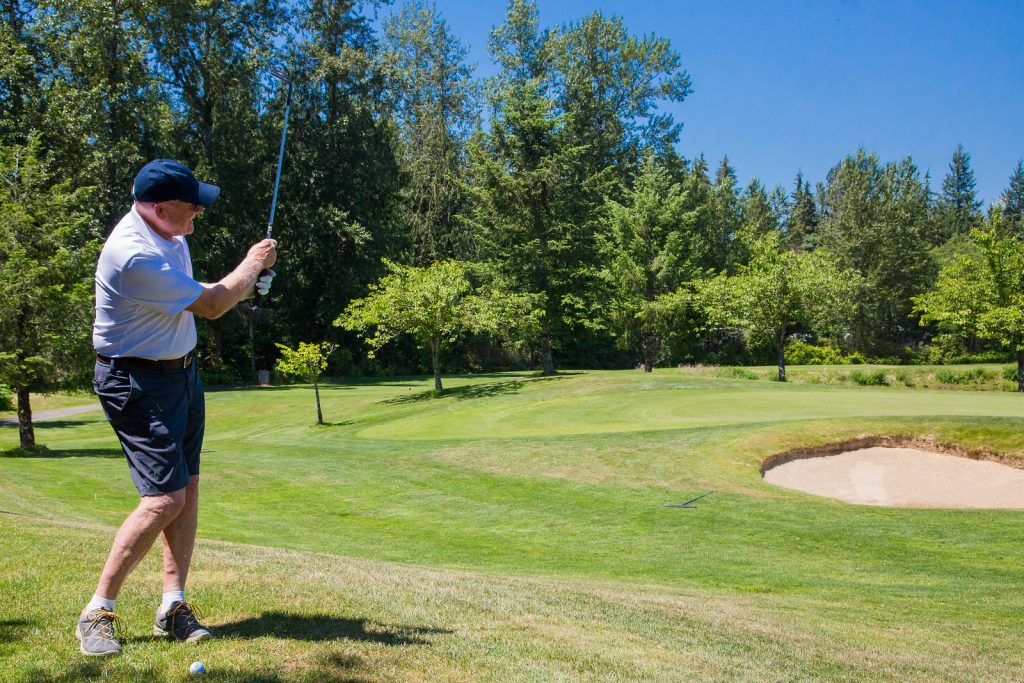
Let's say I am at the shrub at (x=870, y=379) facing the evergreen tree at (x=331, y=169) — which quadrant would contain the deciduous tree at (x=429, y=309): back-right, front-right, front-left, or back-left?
front-left

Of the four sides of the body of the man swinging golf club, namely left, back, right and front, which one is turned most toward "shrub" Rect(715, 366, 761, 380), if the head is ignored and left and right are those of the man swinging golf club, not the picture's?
left

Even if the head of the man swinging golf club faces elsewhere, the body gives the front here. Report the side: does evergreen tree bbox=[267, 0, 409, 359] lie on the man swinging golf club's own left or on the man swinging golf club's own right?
on the man swinging golf club's own left

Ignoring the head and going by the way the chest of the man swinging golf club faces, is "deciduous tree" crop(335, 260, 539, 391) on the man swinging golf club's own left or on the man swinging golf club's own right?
on the man swinging golf club's own left

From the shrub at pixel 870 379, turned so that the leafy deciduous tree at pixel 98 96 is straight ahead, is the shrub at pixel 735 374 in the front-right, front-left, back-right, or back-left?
front-right

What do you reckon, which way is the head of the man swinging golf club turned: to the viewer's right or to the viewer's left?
to the viewer's right

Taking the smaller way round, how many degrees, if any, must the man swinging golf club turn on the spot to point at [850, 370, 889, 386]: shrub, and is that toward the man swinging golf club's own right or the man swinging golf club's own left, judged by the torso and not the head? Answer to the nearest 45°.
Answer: approximately 90° to the man swinging golf club's own left

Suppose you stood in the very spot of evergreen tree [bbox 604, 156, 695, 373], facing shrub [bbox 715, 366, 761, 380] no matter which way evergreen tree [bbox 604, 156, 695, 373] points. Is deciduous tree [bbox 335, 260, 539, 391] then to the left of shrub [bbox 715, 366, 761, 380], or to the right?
right

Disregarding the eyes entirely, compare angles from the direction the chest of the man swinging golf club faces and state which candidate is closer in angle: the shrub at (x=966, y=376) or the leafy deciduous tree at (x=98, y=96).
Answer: the shrub

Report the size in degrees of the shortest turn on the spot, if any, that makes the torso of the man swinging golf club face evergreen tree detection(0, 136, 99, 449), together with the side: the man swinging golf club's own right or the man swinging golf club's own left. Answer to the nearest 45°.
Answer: approximately 135° to the man swinging golf club's own left

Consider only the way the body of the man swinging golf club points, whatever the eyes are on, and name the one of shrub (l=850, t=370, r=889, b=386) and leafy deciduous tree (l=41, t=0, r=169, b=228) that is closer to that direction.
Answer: the shrub

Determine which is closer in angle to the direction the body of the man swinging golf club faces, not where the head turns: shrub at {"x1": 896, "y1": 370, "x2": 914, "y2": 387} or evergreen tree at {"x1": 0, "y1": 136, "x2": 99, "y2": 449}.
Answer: the shrub

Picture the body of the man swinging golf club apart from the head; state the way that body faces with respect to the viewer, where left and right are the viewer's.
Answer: facing the viewer and to the right of the viewer

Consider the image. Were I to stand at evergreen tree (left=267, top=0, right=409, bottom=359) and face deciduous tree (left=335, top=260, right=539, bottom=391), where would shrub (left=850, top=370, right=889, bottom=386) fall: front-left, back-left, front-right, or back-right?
front-left
